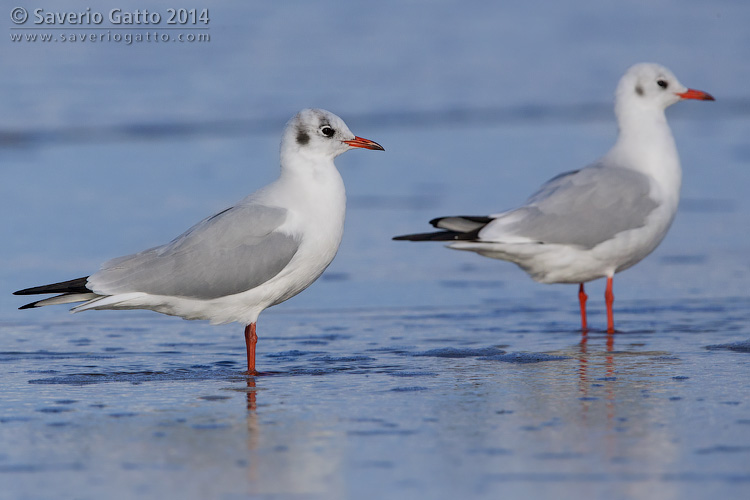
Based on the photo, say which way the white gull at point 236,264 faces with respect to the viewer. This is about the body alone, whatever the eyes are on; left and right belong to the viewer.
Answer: facing to the right of the viewer

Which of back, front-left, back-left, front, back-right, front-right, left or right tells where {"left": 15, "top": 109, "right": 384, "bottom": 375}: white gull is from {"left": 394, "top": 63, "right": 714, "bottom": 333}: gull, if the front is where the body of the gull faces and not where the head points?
back-right

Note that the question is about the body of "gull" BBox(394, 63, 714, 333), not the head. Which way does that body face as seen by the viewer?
to the viewer's right

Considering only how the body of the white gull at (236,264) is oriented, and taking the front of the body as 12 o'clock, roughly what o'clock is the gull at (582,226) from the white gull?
The gull is roughly at 11 o'clock from the white gull.

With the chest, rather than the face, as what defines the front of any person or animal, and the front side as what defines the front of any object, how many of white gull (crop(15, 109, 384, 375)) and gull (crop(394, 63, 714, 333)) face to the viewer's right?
2
